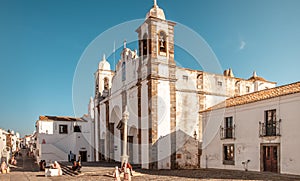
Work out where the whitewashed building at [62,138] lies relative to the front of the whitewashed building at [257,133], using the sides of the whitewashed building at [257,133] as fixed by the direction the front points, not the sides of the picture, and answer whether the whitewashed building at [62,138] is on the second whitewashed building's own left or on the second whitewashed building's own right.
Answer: on the second whitewashed building's own right

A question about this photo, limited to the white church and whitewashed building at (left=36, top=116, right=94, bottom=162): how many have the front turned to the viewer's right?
0

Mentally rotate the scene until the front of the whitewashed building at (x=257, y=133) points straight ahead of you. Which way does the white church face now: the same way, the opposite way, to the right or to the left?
the same way

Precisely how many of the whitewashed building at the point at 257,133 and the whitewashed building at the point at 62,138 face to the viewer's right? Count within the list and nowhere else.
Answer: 0

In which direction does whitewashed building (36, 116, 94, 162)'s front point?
toward the camera

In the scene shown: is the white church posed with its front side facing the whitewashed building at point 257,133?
no
